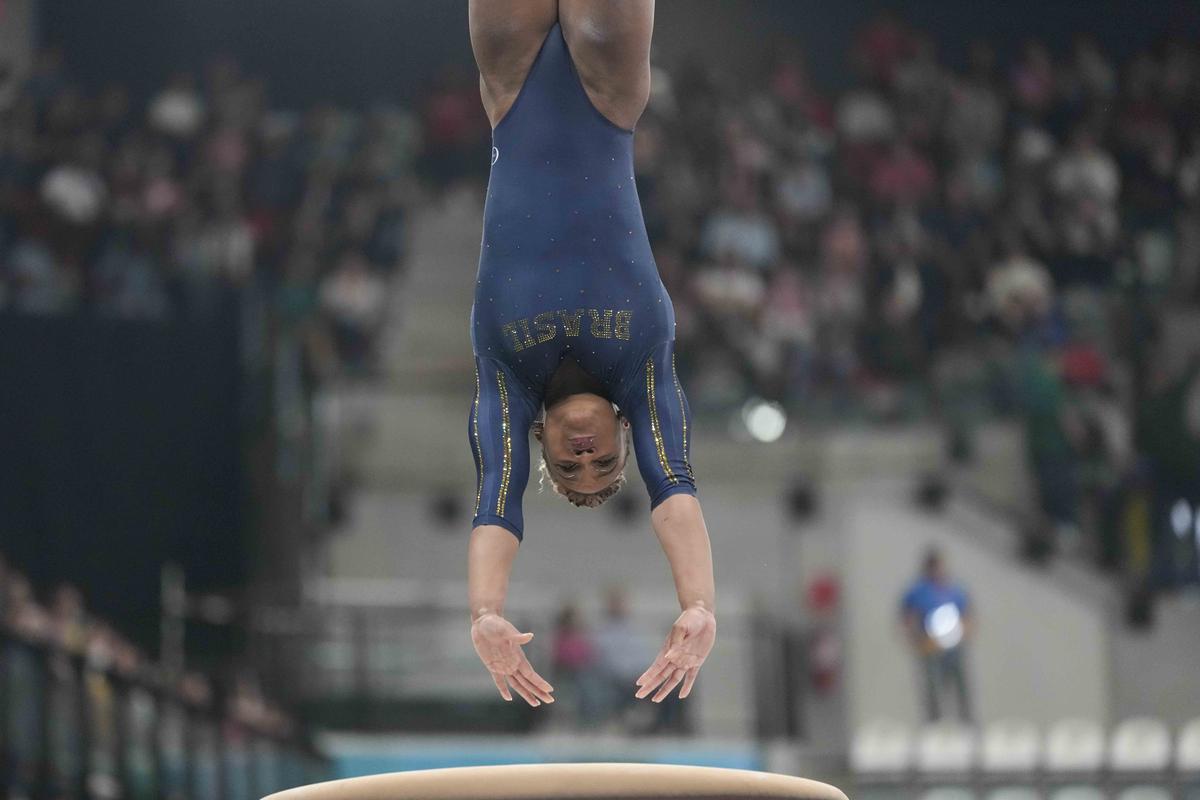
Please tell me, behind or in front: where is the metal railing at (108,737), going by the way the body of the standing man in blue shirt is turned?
in front

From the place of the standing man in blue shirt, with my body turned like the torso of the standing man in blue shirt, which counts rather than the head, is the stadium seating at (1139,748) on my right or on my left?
on my left

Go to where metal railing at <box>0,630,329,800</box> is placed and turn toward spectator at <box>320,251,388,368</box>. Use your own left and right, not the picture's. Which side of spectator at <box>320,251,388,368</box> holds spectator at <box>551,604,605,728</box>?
right

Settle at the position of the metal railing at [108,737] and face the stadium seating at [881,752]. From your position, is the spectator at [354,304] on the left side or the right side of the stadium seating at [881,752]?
left

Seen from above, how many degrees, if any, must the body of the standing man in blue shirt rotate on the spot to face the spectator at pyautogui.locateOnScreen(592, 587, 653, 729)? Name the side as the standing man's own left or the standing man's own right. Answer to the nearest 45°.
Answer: approximately 45° to the standing man's own right

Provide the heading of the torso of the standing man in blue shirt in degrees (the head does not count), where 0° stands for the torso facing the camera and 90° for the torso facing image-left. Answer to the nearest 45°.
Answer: approximately 0°

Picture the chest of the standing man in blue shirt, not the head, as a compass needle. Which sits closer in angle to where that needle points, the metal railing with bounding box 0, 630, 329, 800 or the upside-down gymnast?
the upside-down gymnast

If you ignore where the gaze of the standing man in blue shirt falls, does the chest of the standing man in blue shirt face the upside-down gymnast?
yes

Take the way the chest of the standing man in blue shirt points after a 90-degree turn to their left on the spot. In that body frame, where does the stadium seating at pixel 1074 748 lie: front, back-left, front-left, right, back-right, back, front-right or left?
front

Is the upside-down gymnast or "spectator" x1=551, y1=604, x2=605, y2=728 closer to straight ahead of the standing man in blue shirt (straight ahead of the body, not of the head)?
the upside-down gymnast

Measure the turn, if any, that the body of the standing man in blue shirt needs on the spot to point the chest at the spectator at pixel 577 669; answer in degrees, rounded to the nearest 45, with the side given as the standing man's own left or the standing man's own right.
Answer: approximately 45° to the standing man's own right
